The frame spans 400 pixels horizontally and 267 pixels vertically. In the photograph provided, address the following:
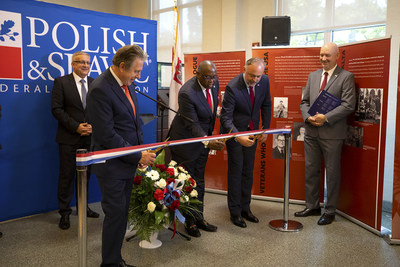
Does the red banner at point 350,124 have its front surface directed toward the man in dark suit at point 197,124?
yes

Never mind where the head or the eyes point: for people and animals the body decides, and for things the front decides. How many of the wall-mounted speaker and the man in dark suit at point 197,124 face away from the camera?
0

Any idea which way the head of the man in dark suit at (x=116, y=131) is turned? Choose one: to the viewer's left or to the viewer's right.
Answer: to the viewer's right

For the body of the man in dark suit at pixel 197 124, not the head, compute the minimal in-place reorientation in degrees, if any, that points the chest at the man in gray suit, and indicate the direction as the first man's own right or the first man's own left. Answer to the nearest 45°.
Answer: approximately 45° to the first man's own left

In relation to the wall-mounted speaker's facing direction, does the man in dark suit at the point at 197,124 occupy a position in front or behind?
in front

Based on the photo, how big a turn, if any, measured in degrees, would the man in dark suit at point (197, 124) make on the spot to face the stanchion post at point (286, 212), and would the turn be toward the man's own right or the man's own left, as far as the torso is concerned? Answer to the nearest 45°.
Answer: approximately 45° to the man's own left

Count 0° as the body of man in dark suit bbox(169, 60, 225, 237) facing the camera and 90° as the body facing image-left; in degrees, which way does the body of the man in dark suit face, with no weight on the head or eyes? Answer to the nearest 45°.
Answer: approximately 315°

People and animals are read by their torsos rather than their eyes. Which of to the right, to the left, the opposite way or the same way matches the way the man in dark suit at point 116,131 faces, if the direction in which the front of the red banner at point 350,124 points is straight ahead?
to the left

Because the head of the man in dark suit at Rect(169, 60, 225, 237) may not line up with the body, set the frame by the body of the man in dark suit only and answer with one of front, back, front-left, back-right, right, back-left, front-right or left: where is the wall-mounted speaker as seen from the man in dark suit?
left
